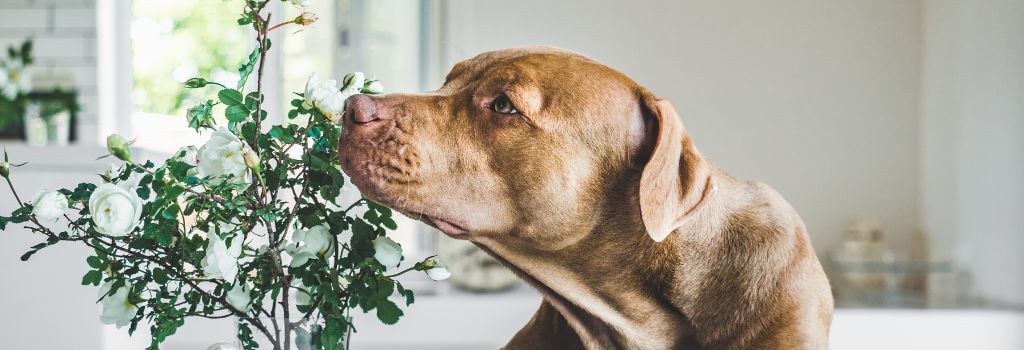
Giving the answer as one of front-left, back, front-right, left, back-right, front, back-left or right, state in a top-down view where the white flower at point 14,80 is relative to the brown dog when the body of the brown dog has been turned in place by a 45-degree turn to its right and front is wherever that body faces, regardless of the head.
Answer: front

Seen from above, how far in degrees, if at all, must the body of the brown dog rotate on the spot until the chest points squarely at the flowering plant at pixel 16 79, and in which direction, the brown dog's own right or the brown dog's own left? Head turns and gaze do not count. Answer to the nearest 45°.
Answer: approximately 45° to the brown dog's own right

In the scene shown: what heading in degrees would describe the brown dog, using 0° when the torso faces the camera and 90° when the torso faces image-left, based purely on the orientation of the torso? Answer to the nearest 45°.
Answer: approximately 90°
